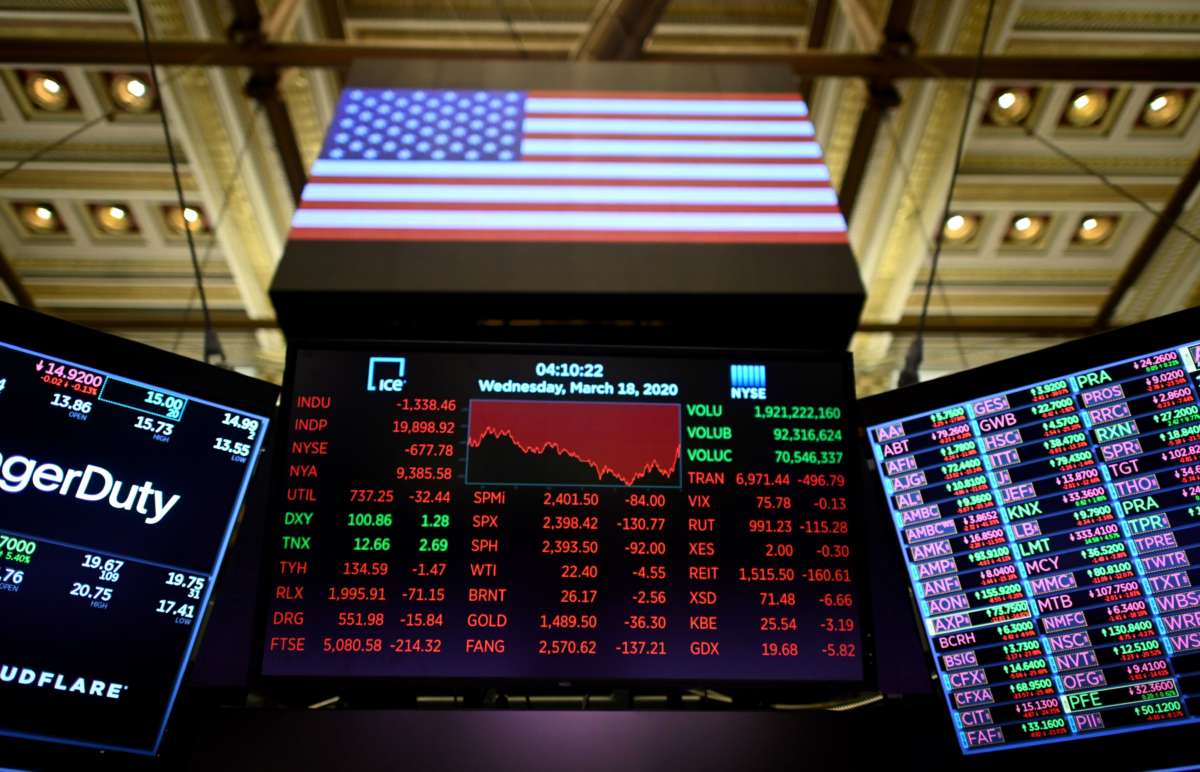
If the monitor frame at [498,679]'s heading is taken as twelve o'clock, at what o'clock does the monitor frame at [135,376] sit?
the monitor frame at [135,376] is roughly at 2 o'clock from the monitor frame at [498,679].

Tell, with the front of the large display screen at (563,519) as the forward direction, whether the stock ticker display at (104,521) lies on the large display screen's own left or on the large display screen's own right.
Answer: on the large display screen's own right

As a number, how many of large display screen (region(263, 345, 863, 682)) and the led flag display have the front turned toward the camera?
2

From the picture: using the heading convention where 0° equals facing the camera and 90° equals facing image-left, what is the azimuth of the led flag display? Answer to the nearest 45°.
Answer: approximately 0°

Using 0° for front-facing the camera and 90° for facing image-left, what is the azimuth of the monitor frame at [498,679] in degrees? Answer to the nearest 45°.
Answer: approximately 0°

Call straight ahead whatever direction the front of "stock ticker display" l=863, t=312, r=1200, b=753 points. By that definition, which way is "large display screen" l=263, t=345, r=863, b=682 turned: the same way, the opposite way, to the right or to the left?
to the left
